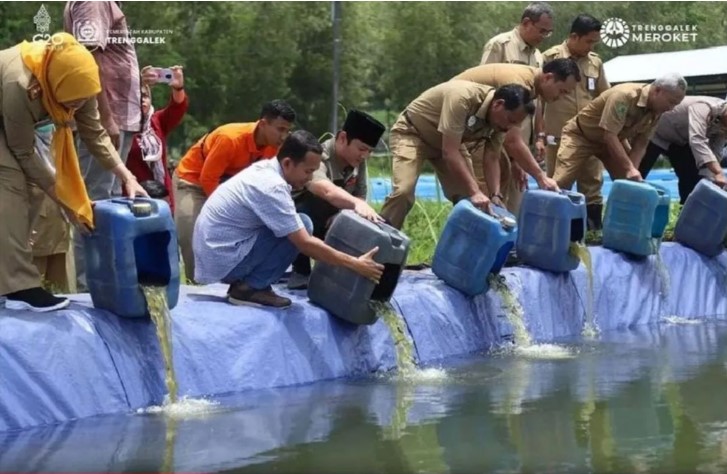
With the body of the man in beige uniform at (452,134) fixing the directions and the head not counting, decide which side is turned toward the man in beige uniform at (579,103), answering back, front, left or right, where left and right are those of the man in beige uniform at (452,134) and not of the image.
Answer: left

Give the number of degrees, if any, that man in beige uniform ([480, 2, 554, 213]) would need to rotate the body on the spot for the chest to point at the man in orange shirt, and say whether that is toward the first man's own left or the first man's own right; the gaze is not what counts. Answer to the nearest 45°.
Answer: approximately 90° to the first man's own right

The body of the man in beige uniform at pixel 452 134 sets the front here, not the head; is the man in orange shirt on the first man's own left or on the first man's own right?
on the first man's own right

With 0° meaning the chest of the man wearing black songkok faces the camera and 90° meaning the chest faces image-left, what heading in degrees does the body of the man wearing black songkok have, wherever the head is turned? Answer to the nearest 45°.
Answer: approximately 315°

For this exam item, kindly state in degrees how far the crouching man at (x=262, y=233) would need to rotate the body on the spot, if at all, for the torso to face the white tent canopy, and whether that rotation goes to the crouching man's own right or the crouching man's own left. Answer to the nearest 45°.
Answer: approximately 45° to the crouching man's own left

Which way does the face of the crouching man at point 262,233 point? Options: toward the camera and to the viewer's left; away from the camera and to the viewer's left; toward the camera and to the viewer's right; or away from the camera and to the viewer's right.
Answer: toward the camera and to the viewer's right

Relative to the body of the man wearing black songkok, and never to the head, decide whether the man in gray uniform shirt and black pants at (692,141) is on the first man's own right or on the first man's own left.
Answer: on the first man's own left

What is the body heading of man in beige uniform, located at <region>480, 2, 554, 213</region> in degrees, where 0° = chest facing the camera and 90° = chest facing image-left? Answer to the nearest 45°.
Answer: approximately 315°

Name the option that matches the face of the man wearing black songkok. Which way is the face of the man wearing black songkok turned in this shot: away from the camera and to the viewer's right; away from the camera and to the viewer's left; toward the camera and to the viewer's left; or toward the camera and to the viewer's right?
toward the camera and to the viewer's right

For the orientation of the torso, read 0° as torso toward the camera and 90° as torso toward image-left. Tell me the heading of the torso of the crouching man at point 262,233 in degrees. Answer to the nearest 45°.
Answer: approximately 270°
